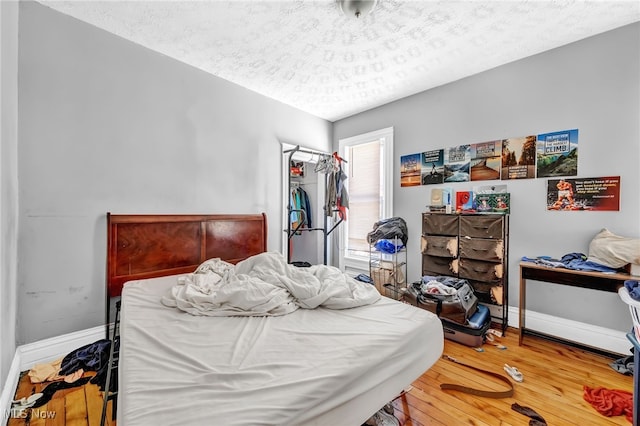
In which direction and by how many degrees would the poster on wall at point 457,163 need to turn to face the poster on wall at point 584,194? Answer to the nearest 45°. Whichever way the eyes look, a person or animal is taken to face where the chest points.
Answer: approximately 135° to its left

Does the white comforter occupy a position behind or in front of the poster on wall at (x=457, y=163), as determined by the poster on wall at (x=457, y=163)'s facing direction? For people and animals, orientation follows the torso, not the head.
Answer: in front

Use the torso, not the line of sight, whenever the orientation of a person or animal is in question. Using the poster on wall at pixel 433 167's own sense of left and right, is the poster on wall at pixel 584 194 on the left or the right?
on its left

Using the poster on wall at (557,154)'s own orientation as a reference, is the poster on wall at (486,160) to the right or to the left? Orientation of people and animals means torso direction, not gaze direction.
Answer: on its right

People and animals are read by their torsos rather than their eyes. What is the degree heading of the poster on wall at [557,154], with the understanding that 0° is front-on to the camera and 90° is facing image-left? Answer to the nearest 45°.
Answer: approximately 45°

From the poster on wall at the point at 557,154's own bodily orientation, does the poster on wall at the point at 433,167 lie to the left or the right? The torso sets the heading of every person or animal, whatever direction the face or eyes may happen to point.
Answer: on its right

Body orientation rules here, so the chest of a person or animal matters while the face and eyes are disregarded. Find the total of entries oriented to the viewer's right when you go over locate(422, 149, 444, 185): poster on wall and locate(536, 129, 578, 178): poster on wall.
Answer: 0

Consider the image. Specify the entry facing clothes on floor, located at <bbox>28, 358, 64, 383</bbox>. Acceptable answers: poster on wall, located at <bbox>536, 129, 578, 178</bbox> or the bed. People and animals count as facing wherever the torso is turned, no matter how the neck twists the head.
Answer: the poster on wall

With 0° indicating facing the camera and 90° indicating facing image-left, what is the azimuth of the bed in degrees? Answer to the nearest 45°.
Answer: approximately 315°

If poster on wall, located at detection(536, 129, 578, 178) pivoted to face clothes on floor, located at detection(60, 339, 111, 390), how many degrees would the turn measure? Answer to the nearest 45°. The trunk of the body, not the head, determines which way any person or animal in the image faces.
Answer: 0° — it already faces it

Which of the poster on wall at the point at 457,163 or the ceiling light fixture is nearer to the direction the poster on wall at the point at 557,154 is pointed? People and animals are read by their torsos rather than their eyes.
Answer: the ceiling light fixture

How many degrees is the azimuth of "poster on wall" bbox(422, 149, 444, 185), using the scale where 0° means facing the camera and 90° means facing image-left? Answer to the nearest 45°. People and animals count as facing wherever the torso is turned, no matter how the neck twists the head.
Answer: approximately 45°
